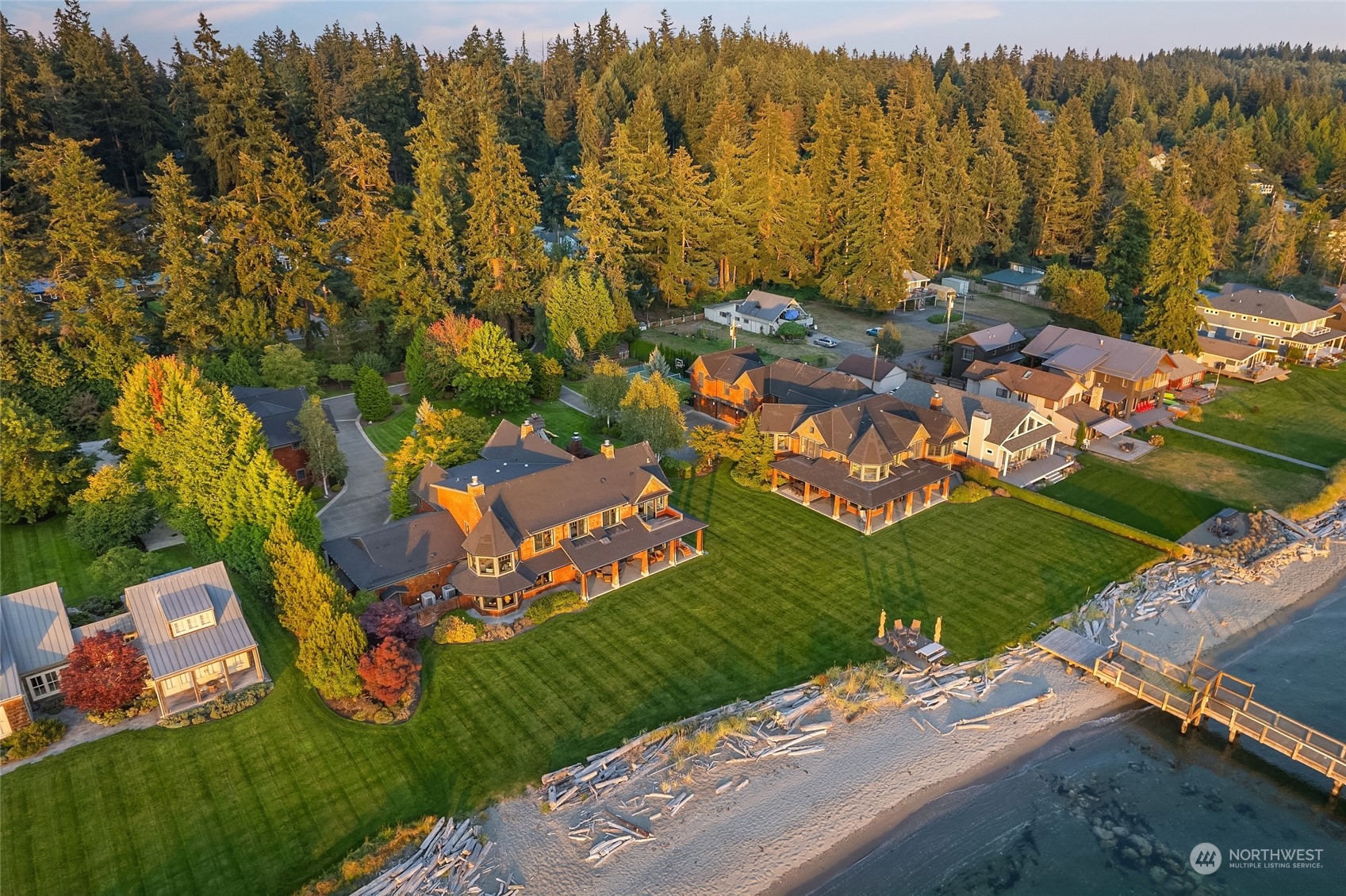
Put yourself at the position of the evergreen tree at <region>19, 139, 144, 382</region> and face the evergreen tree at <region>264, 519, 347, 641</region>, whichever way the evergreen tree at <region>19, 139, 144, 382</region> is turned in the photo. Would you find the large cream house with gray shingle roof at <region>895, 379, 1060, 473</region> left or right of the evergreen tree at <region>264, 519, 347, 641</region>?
left

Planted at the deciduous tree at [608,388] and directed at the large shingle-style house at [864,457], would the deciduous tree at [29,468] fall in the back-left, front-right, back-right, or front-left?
back-right

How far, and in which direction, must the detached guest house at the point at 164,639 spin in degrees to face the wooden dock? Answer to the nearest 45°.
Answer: approximately 45° to its left

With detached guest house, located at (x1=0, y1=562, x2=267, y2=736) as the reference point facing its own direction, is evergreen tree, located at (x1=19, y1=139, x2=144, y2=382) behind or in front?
behind

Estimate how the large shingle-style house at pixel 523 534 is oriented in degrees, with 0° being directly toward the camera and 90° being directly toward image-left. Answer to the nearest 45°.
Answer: approximately 315°

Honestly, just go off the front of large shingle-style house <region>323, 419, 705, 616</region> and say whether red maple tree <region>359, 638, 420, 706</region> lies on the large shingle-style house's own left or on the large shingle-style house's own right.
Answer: on the large shingle-style house's own right

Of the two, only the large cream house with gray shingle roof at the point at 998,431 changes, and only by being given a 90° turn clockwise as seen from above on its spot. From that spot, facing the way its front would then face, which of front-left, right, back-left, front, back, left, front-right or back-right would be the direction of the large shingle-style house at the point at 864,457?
front

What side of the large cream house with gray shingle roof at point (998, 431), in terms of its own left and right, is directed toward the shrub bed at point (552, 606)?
right
